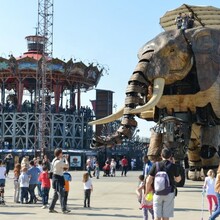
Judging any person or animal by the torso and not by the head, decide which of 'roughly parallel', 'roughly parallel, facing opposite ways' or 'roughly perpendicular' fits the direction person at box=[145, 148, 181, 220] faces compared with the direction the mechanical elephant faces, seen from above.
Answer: roughly perpendicular

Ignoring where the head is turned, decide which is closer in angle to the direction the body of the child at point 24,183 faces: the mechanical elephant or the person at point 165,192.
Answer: the mechanical elephant

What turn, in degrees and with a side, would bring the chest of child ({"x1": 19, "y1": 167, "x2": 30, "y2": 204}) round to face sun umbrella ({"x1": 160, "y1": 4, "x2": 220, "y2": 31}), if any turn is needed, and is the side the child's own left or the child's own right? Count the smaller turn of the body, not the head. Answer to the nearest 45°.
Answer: approximately 45° to the child's own right

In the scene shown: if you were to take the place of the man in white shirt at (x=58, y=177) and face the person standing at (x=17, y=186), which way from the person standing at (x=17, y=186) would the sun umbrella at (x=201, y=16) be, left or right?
right

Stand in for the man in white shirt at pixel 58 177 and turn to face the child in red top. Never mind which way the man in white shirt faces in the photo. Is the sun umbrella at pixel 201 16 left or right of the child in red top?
right

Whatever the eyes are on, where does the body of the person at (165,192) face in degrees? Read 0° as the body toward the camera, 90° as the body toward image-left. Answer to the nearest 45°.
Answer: approximately 180°

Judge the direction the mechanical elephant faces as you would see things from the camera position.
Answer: facing to the left of the viewer

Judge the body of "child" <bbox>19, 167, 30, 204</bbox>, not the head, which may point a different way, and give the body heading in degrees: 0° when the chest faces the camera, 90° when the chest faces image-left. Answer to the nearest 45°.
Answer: approximately 180°
